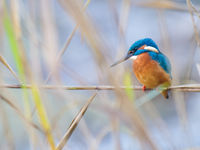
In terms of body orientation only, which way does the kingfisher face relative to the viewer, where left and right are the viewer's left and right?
facing the viewer and to the left of the viewer
